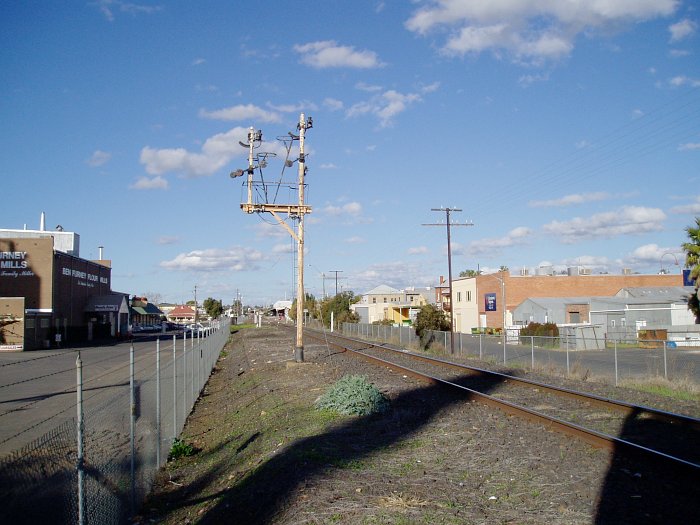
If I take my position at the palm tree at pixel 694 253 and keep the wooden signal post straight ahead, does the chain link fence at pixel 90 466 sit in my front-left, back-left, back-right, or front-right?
front-left
